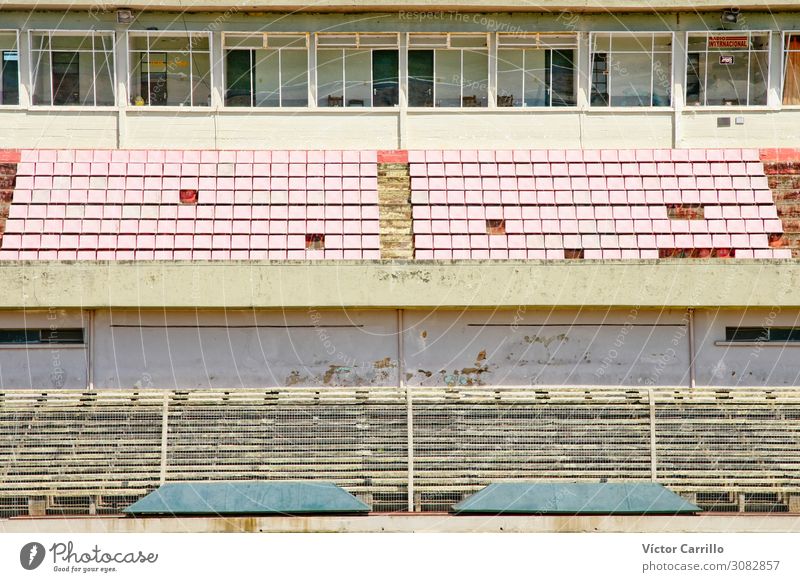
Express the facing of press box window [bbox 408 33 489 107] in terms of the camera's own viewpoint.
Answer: facing the viewer

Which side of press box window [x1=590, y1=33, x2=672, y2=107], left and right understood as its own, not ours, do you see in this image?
front

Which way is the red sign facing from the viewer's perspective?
toward the camera

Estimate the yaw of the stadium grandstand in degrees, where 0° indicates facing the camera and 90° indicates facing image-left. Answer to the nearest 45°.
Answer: approximately 0°

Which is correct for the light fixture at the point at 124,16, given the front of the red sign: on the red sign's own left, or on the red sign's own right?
on the red sign's own right

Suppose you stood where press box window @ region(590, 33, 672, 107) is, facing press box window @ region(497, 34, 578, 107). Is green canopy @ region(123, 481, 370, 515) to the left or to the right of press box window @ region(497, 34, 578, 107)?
left

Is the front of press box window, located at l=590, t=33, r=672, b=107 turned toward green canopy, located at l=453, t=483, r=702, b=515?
yes

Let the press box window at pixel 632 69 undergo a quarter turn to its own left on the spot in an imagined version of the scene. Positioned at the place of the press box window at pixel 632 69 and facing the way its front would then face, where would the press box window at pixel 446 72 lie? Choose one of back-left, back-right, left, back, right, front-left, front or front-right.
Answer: back

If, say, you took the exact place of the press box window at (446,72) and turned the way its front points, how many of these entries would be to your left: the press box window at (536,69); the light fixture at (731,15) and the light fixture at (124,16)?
2

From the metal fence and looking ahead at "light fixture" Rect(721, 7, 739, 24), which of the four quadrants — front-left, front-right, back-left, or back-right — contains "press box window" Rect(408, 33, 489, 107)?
front-left

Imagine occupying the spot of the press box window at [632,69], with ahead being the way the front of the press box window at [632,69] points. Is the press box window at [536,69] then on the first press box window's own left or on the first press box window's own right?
on the first press box window's own right
